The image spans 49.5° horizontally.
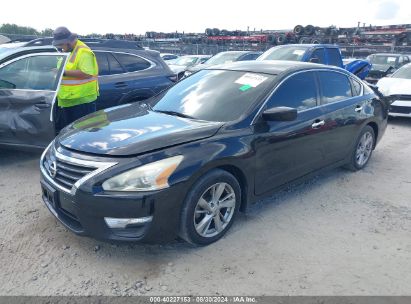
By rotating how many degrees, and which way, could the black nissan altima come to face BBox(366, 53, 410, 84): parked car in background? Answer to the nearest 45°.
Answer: approximately 180°

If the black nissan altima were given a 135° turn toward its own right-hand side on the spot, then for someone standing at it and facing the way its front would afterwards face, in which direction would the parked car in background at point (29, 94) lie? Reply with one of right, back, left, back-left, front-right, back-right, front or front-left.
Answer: front-left

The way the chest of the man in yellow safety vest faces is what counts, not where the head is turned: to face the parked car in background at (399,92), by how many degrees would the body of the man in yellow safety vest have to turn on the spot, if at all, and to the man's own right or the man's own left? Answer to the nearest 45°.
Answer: approximately 180°

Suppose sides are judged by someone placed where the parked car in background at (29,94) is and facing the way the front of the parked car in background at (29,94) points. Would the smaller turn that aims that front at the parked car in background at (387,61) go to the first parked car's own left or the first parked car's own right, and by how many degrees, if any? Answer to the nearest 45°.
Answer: approximately 180°

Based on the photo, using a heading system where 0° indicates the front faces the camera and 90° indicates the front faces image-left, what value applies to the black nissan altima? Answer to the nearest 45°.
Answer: approximately 45°

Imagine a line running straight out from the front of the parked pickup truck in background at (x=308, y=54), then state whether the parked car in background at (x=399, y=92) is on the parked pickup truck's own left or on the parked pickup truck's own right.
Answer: on the parked pickup truck's own left

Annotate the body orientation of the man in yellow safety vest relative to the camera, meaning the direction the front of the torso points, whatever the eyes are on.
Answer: to the viewer's left

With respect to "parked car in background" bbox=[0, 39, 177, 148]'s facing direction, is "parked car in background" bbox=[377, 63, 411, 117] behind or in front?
behind

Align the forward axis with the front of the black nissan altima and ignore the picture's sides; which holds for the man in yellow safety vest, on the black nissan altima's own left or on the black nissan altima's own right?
on the black nissan altima's own right
